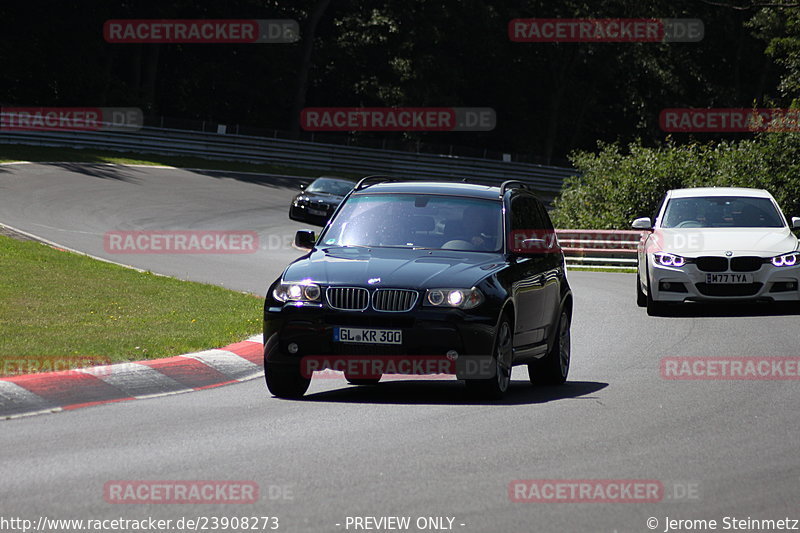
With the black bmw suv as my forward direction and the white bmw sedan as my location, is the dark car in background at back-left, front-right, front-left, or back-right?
back-right

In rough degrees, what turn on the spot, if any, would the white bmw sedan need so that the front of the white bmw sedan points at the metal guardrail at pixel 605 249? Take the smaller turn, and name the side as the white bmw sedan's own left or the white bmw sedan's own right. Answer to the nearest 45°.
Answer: approximately 180°

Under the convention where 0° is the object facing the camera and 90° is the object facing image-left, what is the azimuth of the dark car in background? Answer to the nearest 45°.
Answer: approximately 45°

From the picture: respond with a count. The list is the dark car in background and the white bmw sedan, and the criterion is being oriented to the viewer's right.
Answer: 0

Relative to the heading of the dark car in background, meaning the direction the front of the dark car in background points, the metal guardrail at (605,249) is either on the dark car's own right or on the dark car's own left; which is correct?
on the dark car's own left

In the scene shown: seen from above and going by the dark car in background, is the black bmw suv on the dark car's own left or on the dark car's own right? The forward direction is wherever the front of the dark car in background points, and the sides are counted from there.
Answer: on the dark car's own left

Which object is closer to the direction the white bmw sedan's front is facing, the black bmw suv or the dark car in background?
the black bmw suv

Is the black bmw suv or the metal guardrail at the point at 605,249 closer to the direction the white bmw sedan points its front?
the black bmw suv

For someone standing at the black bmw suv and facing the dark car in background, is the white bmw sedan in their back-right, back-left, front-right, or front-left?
front-right

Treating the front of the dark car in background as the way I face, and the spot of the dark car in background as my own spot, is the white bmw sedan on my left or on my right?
on my left

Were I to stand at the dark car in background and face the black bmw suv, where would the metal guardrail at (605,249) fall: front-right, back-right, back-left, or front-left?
front-left

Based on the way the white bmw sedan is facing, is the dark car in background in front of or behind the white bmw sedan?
behind

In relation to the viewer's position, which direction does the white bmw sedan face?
facing the viewer
